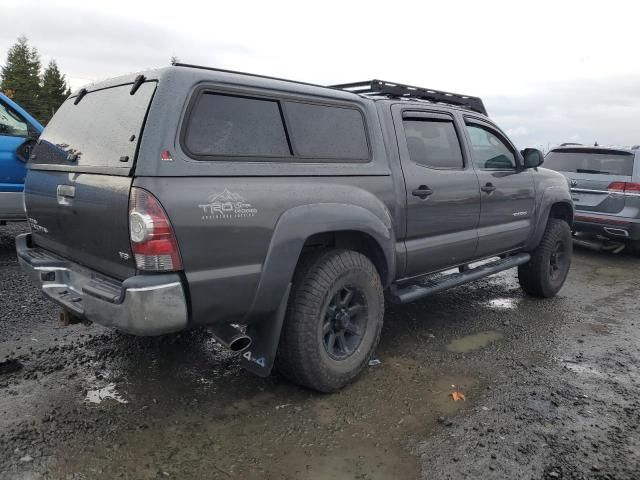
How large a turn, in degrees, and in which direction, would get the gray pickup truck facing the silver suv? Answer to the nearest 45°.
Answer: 0° — it already faces it

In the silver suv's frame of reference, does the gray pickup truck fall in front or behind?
behind

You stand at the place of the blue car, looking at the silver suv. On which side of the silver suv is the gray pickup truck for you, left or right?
right

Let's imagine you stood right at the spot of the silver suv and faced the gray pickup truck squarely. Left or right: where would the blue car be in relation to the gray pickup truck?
right

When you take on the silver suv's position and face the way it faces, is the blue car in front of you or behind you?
behind

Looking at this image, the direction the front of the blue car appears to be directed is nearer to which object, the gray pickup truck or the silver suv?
the silver suv

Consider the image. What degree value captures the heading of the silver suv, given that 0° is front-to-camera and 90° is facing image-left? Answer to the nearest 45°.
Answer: approximately 225°

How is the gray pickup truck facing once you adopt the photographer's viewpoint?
facing away from the viewer and to the right of the viewer

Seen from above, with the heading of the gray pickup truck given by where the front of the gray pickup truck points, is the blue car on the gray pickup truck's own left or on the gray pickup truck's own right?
on the gray pickup truck's own left
